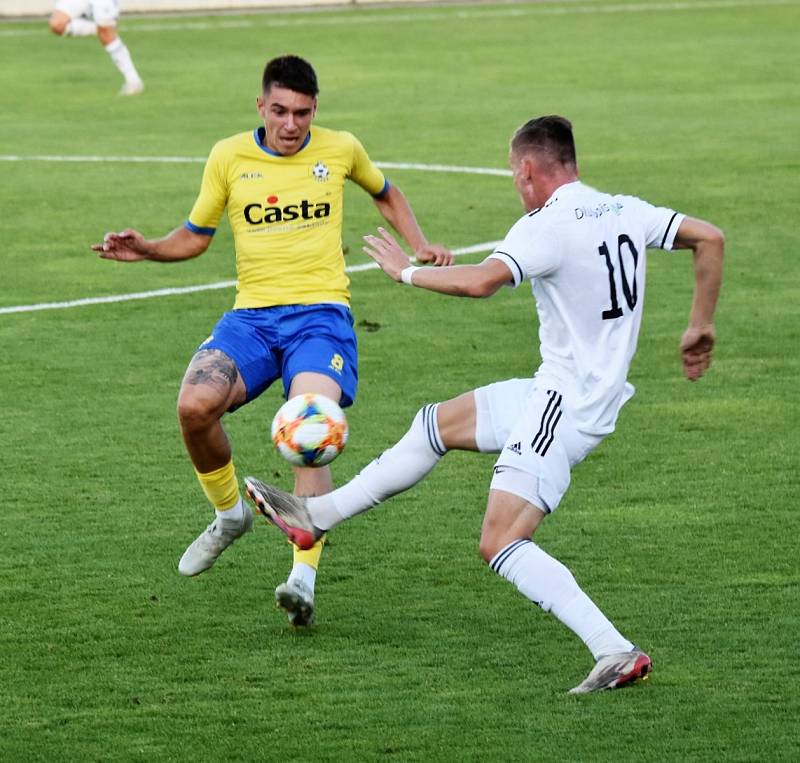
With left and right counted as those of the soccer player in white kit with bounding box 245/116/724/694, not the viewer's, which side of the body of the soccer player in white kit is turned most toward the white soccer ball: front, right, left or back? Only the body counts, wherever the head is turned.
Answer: front

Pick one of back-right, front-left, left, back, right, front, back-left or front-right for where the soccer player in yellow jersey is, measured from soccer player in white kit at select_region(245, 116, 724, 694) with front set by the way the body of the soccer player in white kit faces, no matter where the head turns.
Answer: front

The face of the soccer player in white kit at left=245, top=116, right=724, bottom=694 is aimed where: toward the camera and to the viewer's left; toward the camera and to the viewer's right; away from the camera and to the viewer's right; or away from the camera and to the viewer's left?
away from the camera and to the viewer's left

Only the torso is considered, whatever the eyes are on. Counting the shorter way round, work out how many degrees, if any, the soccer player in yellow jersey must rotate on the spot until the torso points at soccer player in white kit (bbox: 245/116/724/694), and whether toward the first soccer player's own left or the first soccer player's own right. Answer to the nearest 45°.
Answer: approximately 45° to the first soccer player's own left

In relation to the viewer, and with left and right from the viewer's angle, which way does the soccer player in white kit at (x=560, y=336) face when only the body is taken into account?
facing away from the viewer and to the left of the viewer

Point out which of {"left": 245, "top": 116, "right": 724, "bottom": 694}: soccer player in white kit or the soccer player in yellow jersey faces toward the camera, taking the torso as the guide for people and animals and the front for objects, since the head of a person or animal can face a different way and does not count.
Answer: the soccer player in yellow jersey

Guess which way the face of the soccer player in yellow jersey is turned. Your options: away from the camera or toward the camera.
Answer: toward the camera

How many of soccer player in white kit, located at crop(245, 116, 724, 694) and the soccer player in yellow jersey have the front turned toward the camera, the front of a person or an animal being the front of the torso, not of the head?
1

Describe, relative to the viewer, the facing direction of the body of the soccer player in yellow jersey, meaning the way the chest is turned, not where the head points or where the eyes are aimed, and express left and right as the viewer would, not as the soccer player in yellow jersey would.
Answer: facing the viewer
